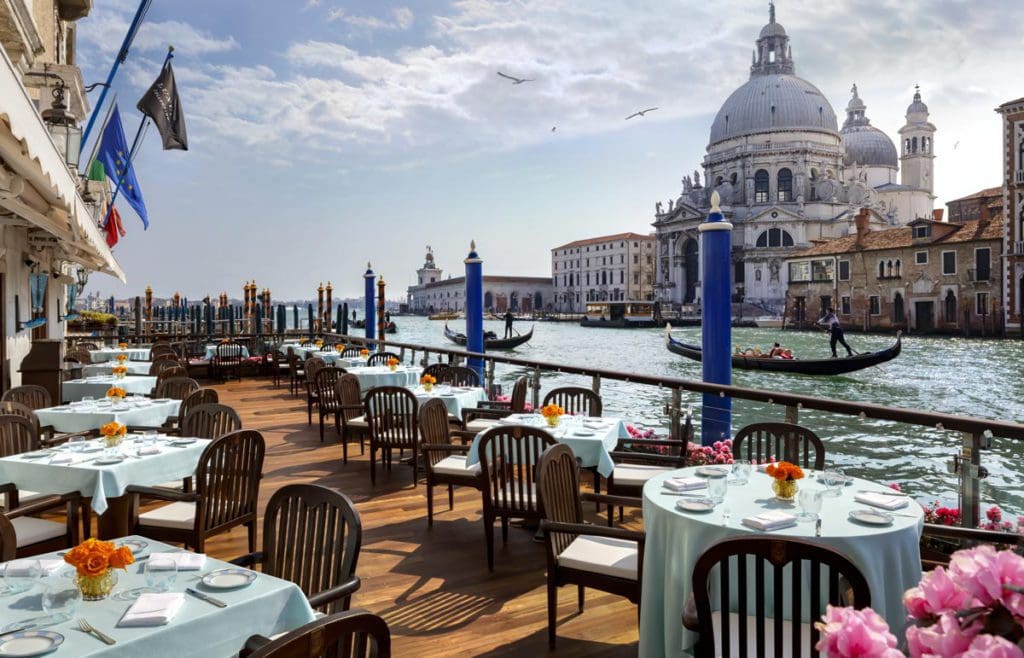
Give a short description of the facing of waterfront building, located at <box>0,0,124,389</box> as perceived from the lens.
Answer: facing to the right of the viewer

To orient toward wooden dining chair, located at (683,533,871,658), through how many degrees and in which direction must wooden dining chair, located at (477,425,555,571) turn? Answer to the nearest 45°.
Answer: approximately 180°

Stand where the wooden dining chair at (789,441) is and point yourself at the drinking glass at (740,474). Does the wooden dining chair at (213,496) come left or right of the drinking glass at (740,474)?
right

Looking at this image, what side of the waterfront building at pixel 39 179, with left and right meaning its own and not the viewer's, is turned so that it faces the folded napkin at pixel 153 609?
right

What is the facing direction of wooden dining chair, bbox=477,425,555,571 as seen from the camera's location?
facing away from the viewer

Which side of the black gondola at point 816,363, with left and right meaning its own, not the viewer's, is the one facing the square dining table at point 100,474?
left

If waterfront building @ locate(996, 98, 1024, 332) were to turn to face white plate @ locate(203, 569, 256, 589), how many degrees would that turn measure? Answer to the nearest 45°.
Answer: approximately 45° to its left

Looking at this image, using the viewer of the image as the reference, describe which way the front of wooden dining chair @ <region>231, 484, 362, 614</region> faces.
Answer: facing the viewer and to the left of the viewer

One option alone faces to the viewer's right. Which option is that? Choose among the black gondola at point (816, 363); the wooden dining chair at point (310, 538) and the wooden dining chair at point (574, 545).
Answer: the wooden dining chair at point (574, 545)

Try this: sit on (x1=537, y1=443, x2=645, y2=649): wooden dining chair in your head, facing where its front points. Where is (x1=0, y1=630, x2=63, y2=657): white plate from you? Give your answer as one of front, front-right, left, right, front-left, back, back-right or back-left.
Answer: back-right

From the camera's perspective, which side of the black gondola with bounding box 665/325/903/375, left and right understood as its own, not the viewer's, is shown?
left

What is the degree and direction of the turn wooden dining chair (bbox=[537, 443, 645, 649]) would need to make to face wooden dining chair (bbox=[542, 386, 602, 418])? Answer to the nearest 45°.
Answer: approximately 90° to its left

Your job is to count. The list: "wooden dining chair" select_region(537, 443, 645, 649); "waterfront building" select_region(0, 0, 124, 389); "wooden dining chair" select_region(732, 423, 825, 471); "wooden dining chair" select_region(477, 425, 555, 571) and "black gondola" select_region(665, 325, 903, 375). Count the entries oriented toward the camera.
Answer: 1

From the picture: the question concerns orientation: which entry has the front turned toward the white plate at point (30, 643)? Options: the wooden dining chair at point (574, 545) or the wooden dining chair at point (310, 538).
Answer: the wooden dining chair at point (310, 538)

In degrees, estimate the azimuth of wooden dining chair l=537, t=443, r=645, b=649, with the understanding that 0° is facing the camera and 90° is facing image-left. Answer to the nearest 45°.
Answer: approximately 270°

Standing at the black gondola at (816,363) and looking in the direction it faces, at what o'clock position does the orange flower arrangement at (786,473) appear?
The orange flower arrangement is roughly at 9 o'clock from the black gondola.
